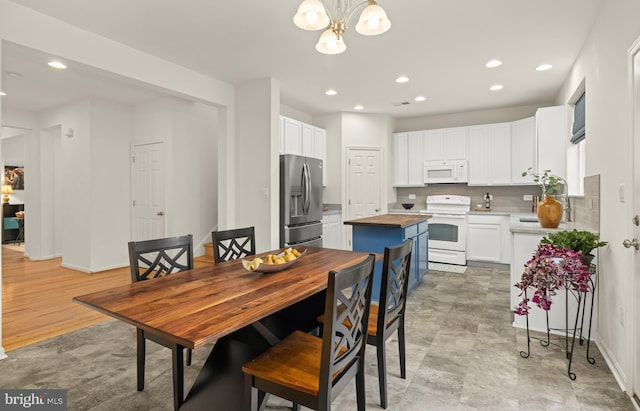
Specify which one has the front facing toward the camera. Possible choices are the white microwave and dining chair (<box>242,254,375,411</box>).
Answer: the white microwave

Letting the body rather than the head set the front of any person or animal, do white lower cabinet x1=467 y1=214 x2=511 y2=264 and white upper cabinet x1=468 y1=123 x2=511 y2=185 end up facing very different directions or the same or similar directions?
same or similar directions

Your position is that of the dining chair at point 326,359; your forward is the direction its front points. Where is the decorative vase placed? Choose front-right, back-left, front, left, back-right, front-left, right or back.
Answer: right

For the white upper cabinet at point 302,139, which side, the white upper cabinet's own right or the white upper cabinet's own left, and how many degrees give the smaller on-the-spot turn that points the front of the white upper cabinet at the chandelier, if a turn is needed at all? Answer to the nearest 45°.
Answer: approximately 45° to the white upper cabinet's own right

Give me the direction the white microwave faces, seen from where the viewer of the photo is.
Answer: facing the viewer

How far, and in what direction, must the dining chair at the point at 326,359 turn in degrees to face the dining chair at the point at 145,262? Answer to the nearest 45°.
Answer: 0° — it already faces it

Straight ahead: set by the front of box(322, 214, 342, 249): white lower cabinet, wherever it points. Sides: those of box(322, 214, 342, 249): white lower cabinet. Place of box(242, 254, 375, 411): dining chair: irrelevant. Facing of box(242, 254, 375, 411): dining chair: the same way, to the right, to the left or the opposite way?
the opposite way

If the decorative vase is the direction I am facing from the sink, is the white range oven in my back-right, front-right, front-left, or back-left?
back-right

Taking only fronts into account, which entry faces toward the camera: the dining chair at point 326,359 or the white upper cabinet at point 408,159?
the white upper cabinet

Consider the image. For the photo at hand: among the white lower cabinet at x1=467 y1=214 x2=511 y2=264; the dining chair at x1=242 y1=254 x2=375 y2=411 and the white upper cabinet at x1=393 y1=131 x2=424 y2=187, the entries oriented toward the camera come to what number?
2

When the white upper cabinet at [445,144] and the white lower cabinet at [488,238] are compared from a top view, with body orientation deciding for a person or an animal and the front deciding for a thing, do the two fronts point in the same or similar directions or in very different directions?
same or similar directions

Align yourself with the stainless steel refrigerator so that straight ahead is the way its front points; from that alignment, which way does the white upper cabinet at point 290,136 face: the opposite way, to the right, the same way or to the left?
the same way

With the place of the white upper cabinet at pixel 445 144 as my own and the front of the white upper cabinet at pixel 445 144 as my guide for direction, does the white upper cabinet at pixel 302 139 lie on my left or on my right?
on my right

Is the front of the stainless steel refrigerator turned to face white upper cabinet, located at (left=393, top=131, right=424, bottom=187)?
no

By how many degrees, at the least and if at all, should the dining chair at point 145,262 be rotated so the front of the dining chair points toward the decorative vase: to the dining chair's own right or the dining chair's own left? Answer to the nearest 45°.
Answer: approximately 45° to the dining chair's own left

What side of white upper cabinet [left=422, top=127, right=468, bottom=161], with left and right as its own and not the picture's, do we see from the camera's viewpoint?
front
